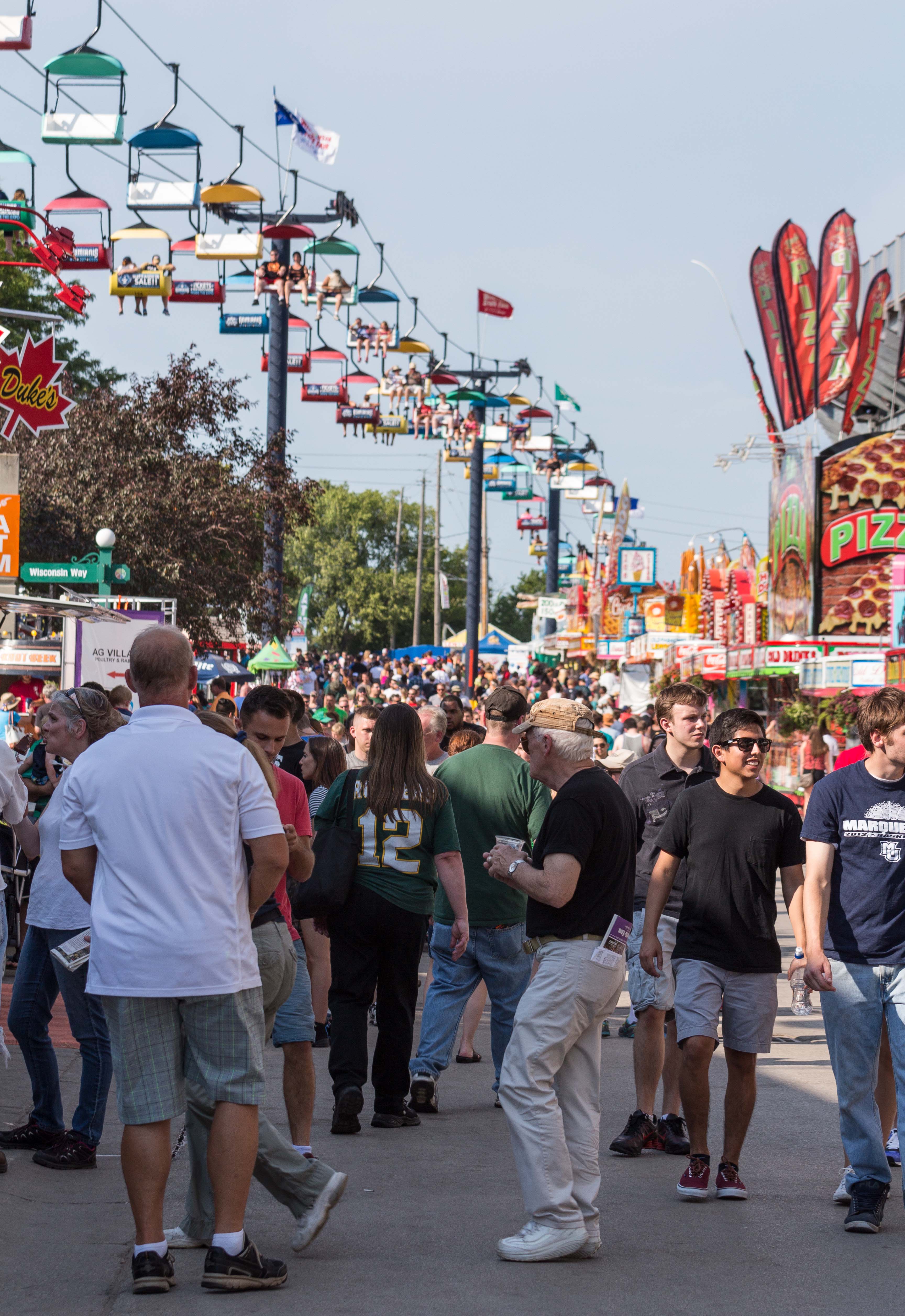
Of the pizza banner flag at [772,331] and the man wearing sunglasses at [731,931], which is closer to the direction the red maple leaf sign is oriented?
the man wearing sunglasses

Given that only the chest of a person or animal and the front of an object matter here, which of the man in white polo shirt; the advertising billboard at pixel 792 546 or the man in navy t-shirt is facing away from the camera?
the man in white polo shirt

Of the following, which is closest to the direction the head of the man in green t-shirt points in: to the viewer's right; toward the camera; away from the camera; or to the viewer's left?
away from the camera

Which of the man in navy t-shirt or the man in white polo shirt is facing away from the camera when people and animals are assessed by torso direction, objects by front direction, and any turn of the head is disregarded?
the man in white polo shirt

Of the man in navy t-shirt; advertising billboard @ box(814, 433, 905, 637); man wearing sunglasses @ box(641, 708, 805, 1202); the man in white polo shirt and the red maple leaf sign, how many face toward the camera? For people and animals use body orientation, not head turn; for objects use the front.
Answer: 4

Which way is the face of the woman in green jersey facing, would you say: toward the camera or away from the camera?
away from the camera

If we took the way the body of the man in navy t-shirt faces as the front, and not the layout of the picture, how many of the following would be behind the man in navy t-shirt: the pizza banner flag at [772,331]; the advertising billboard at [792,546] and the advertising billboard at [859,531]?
3

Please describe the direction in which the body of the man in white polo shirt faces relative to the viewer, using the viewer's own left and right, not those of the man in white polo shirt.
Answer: facing away from the viewer

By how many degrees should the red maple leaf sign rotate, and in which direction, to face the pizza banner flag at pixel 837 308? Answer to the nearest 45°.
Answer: approximately 135° to its left

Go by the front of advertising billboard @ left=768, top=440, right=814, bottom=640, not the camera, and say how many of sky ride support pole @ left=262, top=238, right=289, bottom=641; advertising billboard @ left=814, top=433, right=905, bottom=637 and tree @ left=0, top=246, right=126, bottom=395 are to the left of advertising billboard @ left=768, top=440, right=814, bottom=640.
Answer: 1

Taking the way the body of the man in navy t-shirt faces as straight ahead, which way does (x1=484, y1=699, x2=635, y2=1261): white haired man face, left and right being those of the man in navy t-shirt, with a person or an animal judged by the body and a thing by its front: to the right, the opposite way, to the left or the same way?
to the right

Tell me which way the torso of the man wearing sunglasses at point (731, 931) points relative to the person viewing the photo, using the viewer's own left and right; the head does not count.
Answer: facing the viewer

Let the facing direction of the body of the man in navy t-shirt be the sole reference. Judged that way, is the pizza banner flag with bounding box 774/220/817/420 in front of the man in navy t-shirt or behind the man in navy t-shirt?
behind
